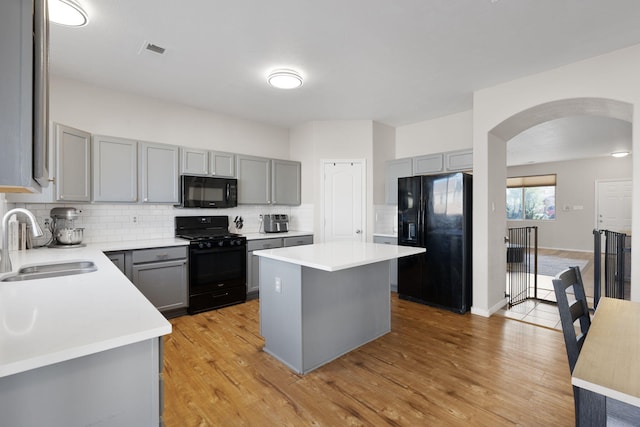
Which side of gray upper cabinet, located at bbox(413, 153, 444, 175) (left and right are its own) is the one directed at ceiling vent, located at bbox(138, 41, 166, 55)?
front

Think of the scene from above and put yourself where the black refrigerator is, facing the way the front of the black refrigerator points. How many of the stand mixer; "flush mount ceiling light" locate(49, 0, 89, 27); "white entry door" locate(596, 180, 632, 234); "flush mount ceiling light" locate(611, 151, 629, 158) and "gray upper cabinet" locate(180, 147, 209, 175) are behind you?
2

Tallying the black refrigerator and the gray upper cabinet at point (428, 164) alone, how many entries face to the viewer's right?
0

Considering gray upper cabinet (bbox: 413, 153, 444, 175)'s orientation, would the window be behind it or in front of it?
behind

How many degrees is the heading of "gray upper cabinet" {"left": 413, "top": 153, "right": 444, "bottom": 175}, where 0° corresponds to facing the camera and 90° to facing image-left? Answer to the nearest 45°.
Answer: approximately 45°

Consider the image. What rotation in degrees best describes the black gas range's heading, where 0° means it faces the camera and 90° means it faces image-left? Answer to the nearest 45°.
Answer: approximately 315°
